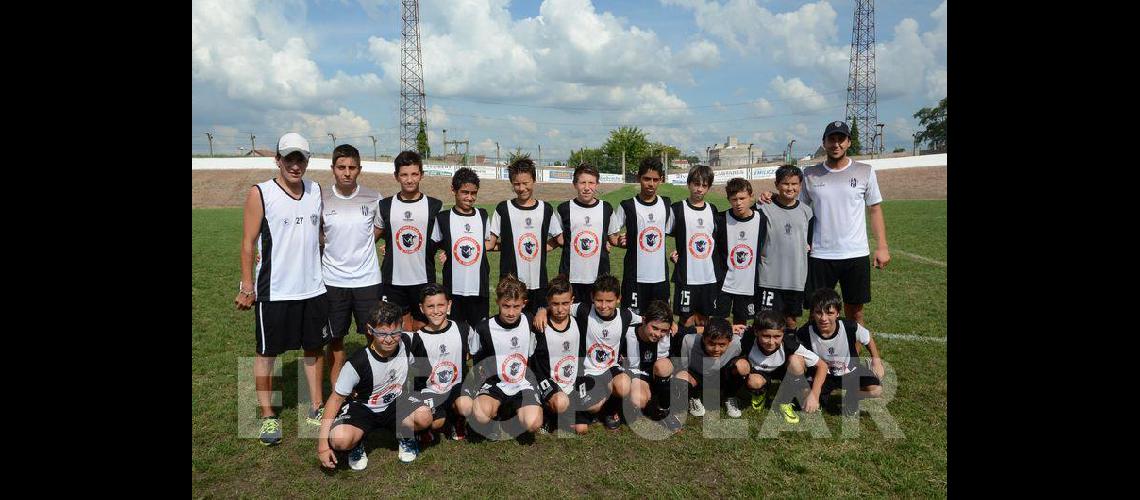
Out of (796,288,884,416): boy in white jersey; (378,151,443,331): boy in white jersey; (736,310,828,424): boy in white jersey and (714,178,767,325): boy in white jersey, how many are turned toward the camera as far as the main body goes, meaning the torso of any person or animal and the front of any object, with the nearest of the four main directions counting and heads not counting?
4

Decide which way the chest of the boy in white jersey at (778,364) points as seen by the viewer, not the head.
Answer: toward the camera

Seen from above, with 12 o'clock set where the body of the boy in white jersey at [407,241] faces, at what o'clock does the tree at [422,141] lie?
The tree is roughly at 6 o'clock from the boy in white jersey.

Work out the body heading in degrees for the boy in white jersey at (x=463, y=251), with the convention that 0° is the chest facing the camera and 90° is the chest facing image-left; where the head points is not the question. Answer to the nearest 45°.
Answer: approximately 0°

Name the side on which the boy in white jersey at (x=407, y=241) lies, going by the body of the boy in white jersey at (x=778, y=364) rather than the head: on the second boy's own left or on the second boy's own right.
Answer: on the second boy's own right

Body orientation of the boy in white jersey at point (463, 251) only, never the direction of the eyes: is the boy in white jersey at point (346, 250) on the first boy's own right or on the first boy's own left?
on the first boy's own right

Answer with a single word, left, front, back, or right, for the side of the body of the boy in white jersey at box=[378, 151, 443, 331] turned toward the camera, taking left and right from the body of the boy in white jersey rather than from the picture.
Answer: front

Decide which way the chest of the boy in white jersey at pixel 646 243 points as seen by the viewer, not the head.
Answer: toward the camera

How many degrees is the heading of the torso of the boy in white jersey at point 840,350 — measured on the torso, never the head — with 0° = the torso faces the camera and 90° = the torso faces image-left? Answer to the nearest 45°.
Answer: approximately 0°

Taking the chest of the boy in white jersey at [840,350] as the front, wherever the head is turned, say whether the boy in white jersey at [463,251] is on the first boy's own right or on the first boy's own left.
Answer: on the first boy's own right

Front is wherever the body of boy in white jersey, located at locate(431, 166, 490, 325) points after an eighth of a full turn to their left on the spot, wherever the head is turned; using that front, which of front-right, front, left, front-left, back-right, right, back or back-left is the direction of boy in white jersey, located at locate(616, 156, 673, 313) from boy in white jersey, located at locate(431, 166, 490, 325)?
front-left

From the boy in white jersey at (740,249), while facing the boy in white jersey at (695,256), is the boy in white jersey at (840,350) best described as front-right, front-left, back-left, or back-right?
back-left

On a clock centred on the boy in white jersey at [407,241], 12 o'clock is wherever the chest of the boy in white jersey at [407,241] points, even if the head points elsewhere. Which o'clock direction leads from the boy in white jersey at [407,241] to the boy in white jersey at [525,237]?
the boy in white jersey at [525,237] is roughly at 9 o'clock from the boy in white jersey at [407,241].

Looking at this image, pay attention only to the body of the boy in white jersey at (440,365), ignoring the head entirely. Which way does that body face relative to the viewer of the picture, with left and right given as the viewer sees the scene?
facing the viewer
